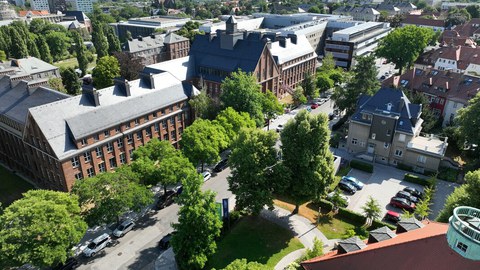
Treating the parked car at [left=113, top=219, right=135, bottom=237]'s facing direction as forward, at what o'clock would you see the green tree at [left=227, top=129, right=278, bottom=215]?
The green tree is roughly at 8 o'clock from the parked car.

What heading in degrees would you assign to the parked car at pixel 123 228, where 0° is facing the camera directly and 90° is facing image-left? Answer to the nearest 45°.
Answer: approximately 45°

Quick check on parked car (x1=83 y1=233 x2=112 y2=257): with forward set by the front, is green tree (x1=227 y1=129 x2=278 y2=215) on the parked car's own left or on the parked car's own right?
on the parked car's own left

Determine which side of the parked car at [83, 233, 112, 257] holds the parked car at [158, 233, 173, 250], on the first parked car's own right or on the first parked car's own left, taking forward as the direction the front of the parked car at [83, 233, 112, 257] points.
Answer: on the first parked car's own left
